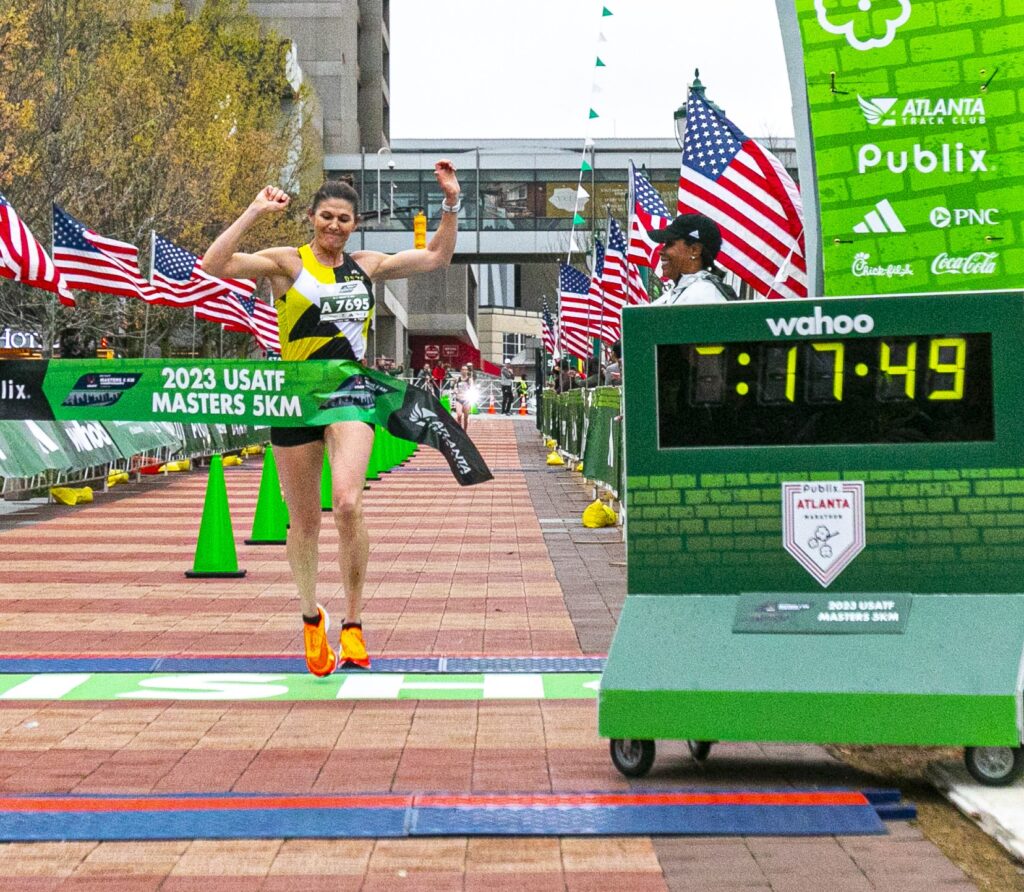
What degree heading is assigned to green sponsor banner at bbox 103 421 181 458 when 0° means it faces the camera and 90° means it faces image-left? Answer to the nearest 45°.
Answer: approximately 315°

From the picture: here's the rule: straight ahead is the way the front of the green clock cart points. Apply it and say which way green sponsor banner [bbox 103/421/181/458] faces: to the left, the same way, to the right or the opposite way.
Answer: to the left

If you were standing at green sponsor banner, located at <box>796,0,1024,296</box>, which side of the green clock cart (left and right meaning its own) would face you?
back

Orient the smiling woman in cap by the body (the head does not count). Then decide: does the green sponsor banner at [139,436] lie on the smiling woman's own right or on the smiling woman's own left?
on the smiling woman's own right

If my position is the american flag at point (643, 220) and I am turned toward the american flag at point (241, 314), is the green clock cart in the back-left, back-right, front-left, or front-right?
back-left

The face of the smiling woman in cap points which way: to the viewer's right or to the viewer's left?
to the viewer's left
